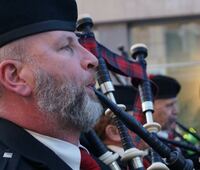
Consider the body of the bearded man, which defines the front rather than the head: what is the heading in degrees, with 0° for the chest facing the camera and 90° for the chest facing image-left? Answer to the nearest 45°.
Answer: approximately 270°

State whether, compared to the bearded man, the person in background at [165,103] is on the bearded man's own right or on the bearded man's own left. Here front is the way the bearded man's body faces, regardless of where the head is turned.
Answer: on the bearded man's own left
